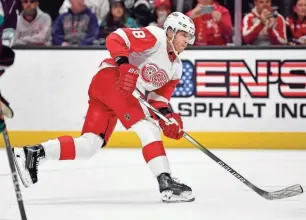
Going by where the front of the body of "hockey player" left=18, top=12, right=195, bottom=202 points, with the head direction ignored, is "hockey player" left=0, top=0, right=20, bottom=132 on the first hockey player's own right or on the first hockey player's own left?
on the first hockey player's own right

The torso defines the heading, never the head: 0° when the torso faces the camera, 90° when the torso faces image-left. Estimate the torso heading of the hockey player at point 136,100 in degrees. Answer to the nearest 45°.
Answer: approximately 315°
